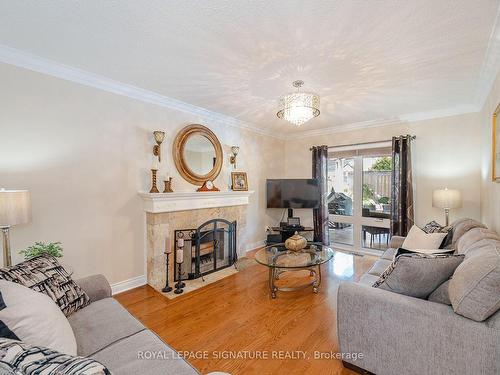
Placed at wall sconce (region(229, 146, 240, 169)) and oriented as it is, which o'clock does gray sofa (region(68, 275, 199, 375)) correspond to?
The gray sofa is roughly at 2 o'clock from the wall sconce.

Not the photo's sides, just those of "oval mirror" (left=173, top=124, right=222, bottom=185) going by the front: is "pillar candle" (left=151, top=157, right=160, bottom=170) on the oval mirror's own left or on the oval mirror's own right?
on the oval mirror's own right

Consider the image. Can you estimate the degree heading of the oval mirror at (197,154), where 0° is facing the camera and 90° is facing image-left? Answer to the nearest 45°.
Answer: approximately 315°

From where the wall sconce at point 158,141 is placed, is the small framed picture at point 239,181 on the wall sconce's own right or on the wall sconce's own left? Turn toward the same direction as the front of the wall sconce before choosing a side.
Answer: on the wall sconce's own left
